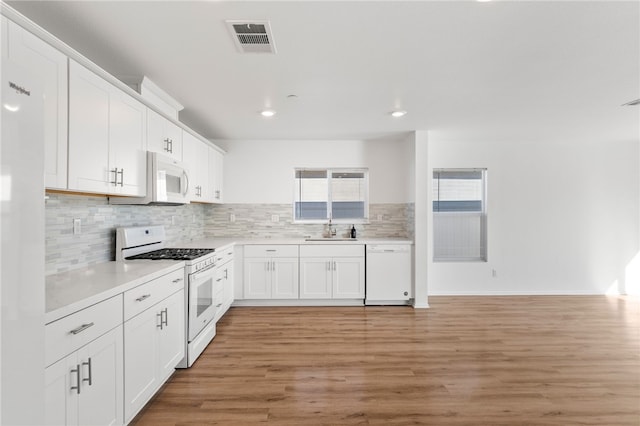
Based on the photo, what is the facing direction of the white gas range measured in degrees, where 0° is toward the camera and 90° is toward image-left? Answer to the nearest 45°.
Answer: approximately 315°

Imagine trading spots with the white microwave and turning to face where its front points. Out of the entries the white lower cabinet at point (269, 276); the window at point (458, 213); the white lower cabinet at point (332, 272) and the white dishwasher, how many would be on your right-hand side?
0

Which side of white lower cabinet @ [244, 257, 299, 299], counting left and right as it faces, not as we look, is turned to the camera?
front

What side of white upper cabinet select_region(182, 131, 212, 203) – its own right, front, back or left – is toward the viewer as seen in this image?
right

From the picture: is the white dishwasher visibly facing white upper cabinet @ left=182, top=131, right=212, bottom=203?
no

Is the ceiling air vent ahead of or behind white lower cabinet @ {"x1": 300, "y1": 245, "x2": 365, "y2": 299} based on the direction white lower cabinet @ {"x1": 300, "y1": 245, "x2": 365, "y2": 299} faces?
ahead

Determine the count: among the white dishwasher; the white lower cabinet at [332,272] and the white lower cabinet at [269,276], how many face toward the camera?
3

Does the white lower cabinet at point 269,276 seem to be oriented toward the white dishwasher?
no

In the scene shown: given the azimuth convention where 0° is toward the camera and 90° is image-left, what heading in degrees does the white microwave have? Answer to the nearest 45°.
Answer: approximately 315°

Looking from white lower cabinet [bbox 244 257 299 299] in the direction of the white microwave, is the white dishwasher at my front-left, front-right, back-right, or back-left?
back-left

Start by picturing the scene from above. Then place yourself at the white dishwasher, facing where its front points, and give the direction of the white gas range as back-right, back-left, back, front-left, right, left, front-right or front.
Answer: front-right

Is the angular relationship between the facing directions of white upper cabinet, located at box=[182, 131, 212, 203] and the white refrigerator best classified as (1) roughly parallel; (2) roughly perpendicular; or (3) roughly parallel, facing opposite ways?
roughly parallel

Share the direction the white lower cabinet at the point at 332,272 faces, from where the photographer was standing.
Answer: facing the viewer

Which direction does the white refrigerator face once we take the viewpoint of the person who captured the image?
facing the viewer and to the right of the viewer

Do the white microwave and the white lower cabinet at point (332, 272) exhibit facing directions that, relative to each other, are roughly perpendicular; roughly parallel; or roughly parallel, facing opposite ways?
roughly perpendicular

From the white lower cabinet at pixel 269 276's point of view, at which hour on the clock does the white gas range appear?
The white gas range is roughly at 1 o'clock from the white lower cabinet.

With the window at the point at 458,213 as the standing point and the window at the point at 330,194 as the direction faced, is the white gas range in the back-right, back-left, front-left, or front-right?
front-left

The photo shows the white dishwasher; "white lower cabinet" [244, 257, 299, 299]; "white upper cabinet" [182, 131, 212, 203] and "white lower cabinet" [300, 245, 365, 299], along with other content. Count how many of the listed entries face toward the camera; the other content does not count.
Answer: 3

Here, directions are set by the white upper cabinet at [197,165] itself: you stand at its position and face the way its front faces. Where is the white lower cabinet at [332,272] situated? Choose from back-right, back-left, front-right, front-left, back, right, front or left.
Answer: front

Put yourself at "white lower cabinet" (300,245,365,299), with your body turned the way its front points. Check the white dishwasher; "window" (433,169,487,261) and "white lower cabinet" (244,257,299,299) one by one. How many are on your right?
1
